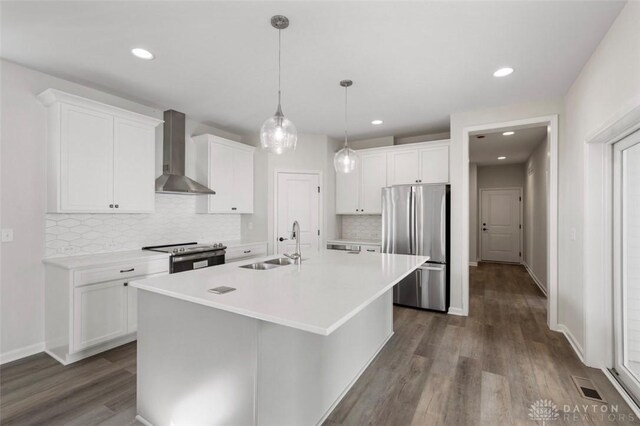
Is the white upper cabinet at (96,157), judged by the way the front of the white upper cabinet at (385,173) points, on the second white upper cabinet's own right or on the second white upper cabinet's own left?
on the second white upper cabinet's own right

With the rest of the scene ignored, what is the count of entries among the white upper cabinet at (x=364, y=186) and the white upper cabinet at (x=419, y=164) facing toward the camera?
2

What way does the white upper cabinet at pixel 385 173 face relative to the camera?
toward the camera

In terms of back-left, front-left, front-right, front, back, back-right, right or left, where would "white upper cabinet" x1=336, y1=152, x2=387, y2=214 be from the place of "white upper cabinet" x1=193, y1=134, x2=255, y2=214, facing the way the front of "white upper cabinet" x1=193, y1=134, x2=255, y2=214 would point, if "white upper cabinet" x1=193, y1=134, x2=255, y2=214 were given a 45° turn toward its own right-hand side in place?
left

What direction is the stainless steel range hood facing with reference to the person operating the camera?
facing the viewer and to the right of the viewer

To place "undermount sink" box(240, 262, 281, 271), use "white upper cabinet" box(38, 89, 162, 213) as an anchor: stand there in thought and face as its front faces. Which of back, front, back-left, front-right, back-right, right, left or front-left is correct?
front

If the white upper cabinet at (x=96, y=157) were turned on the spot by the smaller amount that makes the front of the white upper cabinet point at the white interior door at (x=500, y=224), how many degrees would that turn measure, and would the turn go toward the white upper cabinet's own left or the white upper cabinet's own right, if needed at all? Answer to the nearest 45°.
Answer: approximately 45° to the white upper cabinet's own left

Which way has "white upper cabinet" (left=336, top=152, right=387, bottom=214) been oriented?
toward the camera

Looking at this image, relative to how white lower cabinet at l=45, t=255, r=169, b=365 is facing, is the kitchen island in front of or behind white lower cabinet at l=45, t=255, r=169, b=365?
in front

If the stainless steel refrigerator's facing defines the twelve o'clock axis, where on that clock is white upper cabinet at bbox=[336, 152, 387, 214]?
The white upper cabinet is roughly at 4 o'clock from the stainless steel refrigerator.

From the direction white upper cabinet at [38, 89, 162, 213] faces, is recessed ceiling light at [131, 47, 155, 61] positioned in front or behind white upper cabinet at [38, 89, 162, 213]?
in front

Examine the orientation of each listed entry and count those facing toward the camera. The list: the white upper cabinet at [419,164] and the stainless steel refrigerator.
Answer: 2

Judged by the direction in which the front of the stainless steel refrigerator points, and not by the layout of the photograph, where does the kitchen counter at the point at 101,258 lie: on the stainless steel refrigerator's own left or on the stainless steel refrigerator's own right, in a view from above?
on the stainless steel refrigerator's own right

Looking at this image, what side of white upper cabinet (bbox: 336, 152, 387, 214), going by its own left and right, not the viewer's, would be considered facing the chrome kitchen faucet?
front
